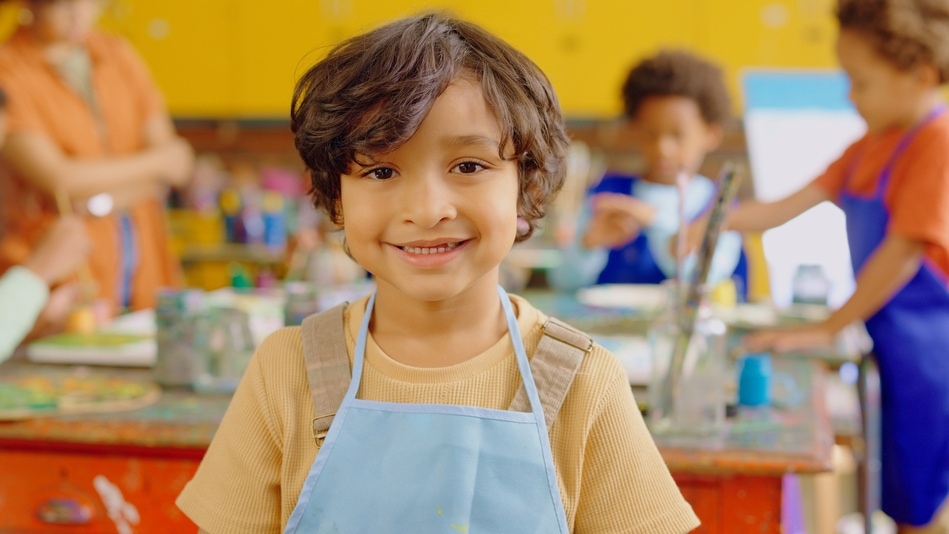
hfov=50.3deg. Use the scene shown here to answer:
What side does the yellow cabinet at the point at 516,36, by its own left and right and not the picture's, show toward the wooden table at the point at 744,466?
front

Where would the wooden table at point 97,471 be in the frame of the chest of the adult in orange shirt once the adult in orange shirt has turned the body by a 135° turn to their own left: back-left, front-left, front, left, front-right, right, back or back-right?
back

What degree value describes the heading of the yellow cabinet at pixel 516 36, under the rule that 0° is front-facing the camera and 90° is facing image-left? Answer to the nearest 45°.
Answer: approximately 0°

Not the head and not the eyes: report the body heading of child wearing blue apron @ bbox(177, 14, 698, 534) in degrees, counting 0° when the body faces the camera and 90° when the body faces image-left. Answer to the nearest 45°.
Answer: approximately 0°

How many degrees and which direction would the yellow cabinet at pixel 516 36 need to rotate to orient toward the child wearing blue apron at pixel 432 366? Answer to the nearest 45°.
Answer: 0° — it already faces them

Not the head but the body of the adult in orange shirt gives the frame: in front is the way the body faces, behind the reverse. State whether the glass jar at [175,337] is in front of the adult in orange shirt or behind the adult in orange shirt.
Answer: in front

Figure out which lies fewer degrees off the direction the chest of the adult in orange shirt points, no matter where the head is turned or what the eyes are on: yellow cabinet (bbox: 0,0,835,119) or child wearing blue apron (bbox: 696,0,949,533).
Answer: the child wearing blue apron

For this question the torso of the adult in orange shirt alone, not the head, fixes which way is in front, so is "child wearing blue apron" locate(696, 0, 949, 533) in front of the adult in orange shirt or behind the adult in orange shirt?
in front

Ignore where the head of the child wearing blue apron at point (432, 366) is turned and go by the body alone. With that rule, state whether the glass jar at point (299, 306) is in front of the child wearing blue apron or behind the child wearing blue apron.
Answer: behind
